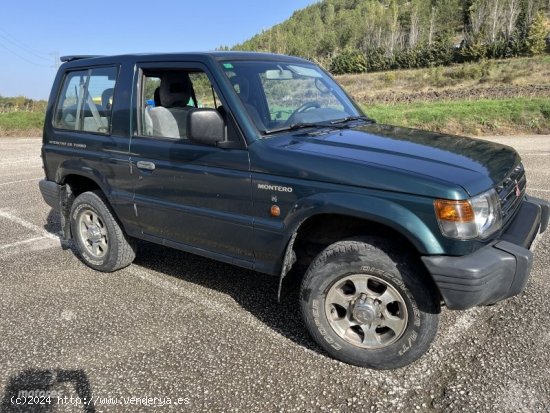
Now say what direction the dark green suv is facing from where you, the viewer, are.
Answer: facing the viewer and to the right of the viewer
